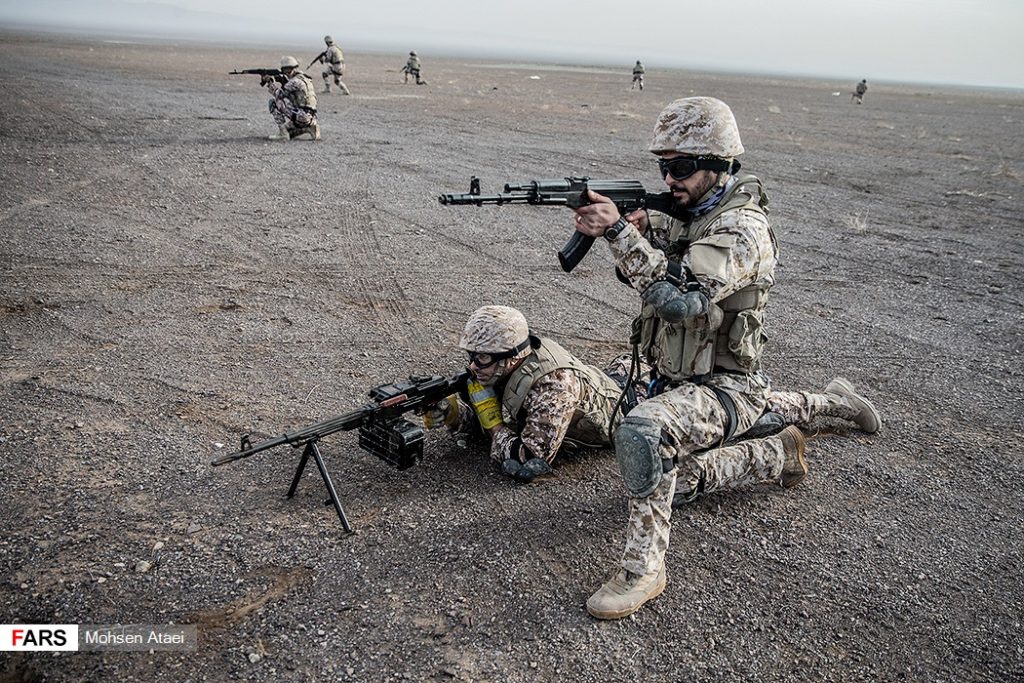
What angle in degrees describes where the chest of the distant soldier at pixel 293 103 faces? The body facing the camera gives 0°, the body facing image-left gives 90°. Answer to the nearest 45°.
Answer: approximately 90°

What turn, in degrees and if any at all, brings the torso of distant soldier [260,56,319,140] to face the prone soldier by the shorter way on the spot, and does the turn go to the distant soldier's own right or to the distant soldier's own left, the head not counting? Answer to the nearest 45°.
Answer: approximately 90° to the distant soldier's own left
